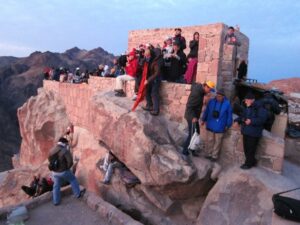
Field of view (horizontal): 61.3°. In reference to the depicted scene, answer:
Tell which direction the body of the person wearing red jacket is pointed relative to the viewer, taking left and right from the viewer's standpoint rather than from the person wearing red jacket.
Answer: facing to the left of the viewer

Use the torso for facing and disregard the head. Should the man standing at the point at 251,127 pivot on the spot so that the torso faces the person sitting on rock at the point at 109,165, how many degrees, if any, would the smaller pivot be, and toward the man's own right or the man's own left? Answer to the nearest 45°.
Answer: approximately 45° to the man's own right

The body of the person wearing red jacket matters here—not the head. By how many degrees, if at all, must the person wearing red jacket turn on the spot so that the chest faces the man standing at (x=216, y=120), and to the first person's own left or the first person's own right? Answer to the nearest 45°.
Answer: approximately 135° to the first person's own left

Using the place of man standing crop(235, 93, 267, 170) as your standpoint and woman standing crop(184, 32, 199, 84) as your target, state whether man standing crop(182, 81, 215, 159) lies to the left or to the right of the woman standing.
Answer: left

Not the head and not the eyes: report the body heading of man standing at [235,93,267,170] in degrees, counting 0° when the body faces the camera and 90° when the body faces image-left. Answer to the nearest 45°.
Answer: approximately 45°

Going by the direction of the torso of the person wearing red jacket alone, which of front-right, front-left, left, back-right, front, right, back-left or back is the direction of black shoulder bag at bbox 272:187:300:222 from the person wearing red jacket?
back-left

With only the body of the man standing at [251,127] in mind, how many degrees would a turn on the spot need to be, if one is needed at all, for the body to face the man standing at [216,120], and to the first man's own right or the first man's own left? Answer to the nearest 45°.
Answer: approximately 45° to the first man's own right

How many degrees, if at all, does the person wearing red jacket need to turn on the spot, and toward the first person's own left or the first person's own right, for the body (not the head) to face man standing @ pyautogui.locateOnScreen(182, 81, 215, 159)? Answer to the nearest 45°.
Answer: approximately 135° to the first person's own left
